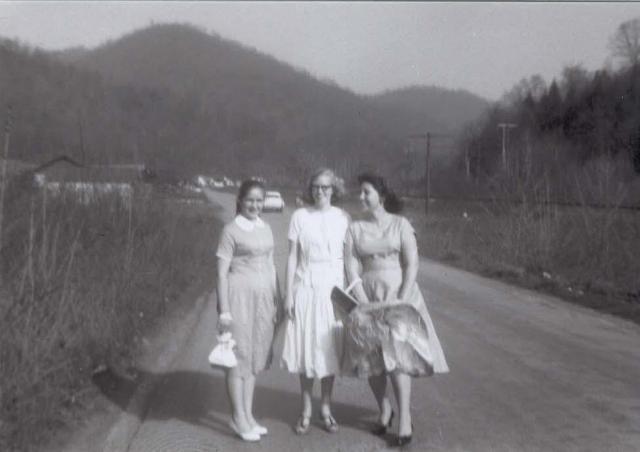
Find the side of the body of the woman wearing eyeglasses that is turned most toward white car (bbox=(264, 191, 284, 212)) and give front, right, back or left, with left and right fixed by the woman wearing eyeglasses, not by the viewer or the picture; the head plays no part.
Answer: back

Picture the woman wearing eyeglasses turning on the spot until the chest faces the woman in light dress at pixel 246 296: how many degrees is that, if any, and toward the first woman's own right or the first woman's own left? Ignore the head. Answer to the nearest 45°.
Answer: approximately 90° to the first woman's own right

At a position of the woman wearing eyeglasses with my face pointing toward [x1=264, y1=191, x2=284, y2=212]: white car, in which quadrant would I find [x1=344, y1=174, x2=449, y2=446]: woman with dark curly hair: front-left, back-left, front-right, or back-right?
back-right

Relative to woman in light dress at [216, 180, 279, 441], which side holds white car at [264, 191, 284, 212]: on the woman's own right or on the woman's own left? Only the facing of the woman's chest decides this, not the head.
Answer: on the woman's own left

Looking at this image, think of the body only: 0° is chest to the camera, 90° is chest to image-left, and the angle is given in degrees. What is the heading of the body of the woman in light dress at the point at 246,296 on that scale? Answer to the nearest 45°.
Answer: approximately 315°

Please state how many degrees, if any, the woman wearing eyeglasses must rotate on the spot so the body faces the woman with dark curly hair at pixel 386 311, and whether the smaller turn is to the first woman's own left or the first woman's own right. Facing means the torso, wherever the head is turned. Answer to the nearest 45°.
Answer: approximately 90° to the first woman's own left

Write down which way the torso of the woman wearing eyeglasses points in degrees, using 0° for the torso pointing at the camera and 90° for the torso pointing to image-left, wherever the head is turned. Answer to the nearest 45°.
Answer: approximately 0°

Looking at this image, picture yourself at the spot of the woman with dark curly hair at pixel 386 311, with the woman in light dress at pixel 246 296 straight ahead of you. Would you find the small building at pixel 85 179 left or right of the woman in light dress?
right
